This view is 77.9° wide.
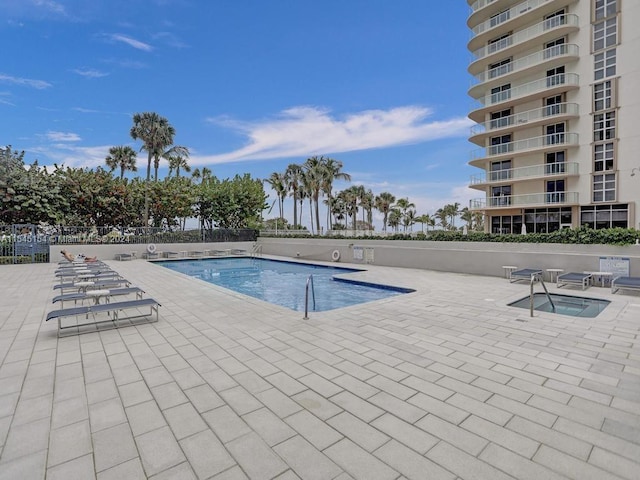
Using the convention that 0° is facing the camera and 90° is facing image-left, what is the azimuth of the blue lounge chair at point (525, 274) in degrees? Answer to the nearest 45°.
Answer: approximately 45°

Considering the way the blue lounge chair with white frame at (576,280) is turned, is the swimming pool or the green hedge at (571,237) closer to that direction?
the swimming pool

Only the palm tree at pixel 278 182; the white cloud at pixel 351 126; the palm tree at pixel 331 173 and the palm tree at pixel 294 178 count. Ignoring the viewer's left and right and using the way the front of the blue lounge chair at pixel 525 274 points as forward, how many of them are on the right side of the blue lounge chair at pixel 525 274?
4

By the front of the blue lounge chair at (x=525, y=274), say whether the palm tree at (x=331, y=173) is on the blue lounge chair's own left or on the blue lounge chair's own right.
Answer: on the blue lounge chair's own right

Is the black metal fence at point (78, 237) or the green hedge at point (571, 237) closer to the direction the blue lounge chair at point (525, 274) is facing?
the black metal fence

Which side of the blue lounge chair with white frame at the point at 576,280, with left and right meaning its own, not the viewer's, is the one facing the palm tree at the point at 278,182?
right

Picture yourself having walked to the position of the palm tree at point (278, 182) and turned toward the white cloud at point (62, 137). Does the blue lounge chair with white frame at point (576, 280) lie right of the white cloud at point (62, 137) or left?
left

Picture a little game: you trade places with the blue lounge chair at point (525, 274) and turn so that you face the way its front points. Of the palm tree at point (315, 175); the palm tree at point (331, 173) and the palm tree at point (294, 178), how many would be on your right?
3

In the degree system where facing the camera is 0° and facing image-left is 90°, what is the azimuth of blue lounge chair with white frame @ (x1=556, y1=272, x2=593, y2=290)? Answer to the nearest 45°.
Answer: approximately 45°

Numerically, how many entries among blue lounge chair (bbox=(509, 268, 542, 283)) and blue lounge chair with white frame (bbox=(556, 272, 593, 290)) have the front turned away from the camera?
0

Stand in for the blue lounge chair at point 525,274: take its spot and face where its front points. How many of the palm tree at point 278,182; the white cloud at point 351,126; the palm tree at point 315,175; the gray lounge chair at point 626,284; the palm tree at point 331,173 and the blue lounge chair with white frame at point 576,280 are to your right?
4

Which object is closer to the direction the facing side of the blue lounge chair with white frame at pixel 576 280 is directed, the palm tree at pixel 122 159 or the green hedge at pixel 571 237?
the palm tree

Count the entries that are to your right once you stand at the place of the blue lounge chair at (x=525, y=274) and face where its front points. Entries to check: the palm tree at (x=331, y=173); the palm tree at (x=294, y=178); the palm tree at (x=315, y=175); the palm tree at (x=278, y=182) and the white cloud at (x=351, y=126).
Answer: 5
